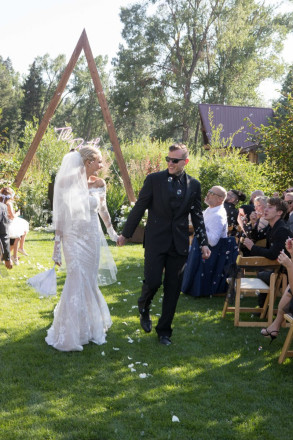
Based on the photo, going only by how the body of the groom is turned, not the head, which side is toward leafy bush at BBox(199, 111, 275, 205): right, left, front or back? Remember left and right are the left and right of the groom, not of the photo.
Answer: back

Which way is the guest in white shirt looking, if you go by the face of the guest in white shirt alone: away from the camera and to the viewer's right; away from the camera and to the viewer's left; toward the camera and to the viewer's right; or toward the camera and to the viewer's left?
toward the camera and to the viewer's left

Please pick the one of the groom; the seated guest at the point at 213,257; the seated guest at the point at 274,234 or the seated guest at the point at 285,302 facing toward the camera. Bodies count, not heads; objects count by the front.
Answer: the groom

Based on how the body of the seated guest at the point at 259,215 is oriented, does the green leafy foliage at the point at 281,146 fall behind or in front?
behind

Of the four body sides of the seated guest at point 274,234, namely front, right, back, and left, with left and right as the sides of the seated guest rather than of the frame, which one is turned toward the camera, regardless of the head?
left

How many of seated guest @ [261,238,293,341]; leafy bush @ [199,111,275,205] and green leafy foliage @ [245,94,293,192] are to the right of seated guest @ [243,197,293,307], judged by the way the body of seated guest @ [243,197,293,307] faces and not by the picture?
2

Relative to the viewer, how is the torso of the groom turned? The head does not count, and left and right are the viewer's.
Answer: facing the viewer

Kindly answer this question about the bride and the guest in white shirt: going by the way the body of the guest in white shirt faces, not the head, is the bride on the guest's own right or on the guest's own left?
on the guest's own left

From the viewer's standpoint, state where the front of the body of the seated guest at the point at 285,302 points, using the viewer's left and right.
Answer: facing to the left of the viewer

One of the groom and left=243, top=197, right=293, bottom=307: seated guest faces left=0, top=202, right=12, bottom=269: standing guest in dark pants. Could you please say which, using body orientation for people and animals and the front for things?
left=243, top=197, right=293, bottom=307: seated guest

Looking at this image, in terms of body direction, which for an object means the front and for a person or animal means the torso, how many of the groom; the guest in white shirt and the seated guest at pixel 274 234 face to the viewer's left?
2

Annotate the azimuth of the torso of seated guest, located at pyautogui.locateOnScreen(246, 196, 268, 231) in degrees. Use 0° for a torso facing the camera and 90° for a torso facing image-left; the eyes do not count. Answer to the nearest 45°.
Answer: approximately 45°

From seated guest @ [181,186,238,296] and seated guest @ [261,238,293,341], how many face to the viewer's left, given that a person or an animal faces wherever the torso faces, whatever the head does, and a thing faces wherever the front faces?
2

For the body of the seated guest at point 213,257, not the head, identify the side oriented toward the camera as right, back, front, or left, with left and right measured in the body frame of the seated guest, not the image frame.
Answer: left

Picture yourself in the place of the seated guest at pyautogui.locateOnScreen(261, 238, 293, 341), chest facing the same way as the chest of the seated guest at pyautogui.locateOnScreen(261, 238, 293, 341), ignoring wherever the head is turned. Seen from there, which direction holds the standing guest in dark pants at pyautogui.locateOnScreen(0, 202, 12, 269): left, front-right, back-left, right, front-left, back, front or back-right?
front
